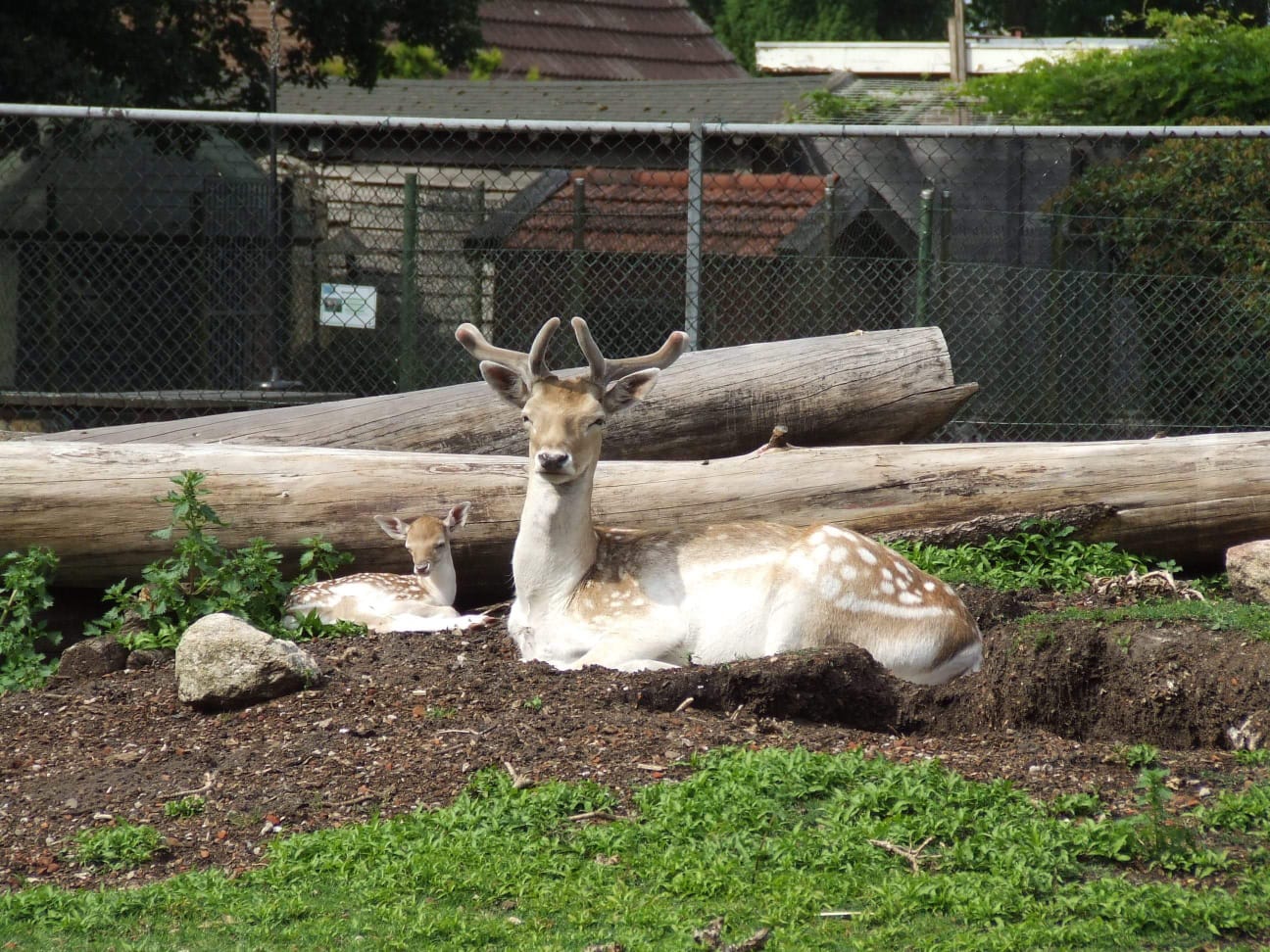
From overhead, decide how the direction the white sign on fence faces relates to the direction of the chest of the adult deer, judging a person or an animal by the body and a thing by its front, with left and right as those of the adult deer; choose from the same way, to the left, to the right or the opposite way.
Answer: to the left

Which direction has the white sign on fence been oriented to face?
toward the camera

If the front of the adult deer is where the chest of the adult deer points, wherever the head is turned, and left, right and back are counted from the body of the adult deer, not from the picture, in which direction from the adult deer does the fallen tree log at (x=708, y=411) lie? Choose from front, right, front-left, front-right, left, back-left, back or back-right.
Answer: right

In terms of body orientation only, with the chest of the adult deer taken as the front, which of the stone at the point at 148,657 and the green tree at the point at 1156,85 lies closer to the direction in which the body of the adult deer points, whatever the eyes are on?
the stone

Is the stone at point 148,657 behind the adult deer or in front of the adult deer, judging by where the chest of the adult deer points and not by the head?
in front

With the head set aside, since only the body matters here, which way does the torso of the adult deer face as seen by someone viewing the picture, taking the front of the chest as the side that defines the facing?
to the viewer's left

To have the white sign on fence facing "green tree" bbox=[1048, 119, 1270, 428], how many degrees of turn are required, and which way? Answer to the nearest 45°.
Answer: approximately 90° to its left

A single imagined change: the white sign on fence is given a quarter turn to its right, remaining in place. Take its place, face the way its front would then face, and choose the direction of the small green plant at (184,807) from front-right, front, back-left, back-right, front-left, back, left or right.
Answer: left

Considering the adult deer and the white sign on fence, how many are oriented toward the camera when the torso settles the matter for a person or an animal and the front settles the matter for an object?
1

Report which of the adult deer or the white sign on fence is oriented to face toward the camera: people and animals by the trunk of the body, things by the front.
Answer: the white sign on fence

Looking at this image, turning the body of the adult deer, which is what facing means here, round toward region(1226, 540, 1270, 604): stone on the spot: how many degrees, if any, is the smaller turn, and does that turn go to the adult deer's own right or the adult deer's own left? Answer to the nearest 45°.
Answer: approximately 135° to the adult deer's own right

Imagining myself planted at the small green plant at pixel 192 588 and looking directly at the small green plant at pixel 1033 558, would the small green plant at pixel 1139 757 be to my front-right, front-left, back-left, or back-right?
front-right

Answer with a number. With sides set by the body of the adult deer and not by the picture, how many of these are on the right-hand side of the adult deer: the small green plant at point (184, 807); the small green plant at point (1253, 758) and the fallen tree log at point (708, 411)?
1
